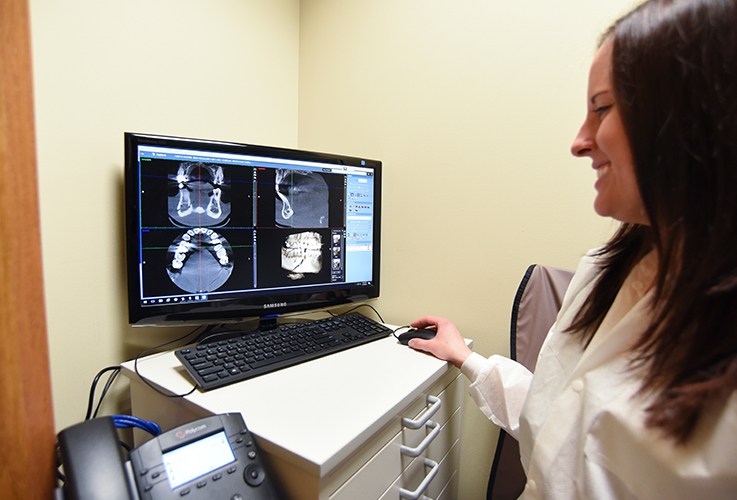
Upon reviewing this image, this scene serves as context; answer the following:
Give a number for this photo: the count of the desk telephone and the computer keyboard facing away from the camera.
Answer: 0

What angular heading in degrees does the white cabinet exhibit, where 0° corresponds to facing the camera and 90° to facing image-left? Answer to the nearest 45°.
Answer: approximately 315°

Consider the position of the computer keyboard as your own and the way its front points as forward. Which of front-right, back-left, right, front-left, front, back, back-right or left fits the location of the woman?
front

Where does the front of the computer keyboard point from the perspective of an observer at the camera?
facing the viewer and to the right of the viewer

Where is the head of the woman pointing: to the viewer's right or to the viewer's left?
to the viewer's left

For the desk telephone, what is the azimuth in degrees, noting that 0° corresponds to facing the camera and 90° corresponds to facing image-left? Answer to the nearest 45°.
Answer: approximately 315°
